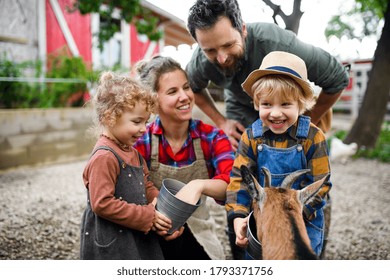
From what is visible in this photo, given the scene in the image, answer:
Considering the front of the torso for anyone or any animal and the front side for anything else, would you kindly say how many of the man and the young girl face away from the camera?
0

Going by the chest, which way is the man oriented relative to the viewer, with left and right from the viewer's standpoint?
facing the viewer and to the left of the viewer

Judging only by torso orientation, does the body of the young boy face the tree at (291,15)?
no

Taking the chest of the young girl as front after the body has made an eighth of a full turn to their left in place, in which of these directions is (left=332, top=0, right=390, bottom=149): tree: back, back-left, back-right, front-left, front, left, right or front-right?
front-left

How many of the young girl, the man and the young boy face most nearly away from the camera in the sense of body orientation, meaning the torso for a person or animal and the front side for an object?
0

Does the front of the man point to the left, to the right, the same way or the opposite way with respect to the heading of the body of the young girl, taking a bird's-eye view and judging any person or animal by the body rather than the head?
to the right

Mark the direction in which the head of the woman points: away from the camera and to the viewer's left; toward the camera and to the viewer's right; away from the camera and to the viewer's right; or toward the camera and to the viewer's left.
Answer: toward the camera and to the viewer's right

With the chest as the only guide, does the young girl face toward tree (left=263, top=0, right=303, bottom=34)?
no

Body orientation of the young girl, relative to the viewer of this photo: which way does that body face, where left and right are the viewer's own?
facing the viewer and to the right of the viewer

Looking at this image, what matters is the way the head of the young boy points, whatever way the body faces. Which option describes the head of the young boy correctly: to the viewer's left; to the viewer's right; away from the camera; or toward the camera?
toward the camera

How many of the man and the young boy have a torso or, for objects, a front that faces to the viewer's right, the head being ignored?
0

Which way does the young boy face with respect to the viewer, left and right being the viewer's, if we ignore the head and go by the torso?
facing the viewer
